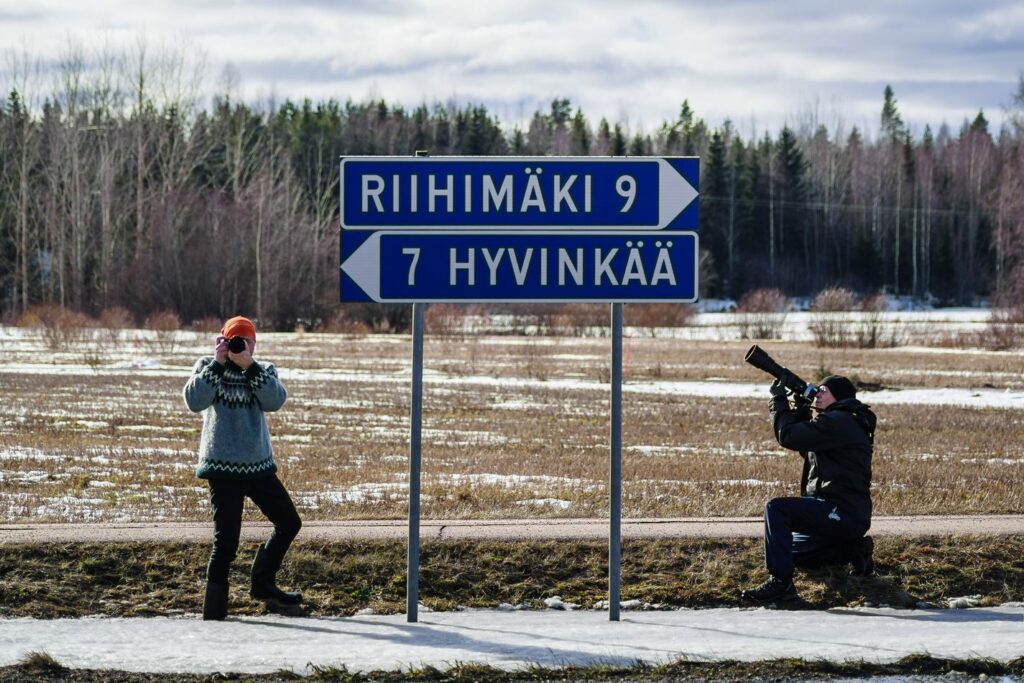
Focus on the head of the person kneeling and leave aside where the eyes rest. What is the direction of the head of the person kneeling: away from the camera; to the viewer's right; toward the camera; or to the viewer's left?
to the viewer's left

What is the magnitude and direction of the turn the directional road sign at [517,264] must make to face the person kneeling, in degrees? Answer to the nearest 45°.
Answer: approximately 90° to its left

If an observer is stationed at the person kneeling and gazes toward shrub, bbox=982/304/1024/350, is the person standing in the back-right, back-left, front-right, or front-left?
back-left

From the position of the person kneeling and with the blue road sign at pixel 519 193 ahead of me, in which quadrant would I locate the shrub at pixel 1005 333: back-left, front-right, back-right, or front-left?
back-right

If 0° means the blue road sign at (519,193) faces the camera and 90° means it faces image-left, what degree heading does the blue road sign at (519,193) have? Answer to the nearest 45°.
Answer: approximately 0°

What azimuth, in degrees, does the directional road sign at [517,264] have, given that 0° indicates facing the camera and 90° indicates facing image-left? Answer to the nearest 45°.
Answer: approximately 0°

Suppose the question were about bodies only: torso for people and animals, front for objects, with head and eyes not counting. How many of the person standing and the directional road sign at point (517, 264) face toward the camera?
2

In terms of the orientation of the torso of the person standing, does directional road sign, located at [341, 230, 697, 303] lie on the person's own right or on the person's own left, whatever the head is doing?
on the person's own left

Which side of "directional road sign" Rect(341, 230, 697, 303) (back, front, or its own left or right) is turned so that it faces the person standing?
right

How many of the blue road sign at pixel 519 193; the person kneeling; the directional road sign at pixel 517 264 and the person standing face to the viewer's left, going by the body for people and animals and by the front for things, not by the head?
1

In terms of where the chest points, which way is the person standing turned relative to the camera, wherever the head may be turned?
toward the camera

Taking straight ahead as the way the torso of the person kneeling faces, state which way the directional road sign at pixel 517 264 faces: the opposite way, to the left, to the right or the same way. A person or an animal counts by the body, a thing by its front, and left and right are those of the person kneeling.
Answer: to the left

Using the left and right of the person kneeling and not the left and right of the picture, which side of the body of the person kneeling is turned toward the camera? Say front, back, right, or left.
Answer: left

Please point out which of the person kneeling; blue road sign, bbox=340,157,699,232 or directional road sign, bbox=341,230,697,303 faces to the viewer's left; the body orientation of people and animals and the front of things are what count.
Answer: the person kneeling
